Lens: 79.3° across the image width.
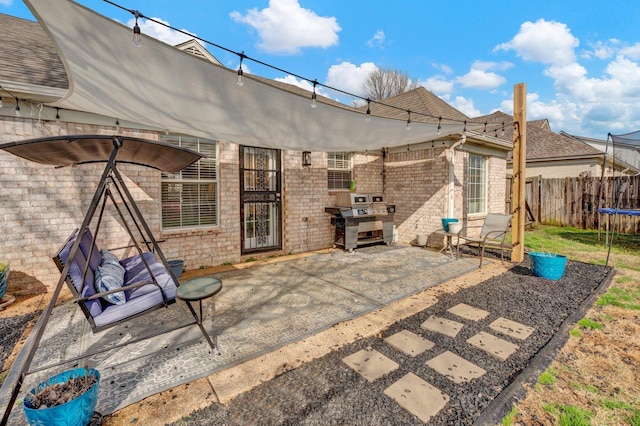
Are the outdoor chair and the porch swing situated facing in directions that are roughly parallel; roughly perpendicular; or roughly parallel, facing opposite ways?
roughly parallel, facing opposite ways

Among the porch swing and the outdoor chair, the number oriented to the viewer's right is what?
1

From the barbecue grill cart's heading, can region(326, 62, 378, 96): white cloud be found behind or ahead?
behind

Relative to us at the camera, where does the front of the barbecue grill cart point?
facing the viewer and to the right of the viewer

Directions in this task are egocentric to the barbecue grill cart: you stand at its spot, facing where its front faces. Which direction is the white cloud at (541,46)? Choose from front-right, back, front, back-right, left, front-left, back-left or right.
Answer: left

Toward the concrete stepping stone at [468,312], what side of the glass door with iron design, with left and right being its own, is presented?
front

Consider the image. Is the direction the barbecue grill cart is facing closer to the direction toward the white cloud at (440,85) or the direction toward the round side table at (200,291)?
the round side table

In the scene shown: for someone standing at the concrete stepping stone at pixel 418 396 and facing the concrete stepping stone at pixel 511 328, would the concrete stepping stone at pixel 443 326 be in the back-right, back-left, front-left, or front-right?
front-left

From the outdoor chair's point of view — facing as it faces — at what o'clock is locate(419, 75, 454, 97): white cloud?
The white cloud is roughly at 4 o'clock from the outdoor chair.

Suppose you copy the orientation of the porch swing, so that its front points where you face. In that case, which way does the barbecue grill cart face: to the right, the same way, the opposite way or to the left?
to the right

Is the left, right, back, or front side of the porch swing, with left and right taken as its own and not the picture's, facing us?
right

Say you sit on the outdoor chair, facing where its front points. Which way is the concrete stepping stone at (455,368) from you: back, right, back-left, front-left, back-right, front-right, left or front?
front-left

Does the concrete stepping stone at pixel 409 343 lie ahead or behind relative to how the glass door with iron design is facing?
ahead
